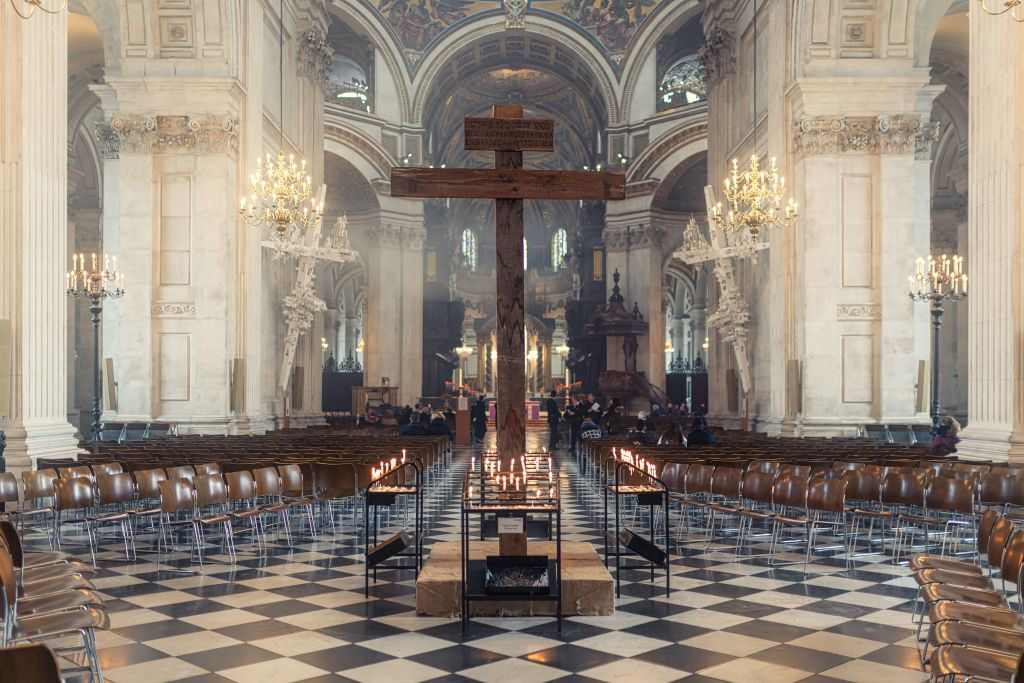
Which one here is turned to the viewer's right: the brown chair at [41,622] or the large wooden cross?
the brown chair

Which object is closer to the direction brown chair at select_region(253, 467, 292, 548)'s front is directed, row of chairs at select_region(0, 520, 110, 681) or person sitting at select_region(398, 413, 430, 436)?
the person sitting

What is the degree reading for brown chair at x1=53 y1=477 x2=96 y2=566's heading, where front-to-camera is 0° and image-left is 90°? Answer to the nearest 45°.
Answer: approximately 180°

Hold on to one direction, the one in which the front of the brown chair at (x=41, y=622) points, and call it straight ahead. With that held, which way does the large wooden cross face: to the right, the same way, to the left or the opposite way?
to the right

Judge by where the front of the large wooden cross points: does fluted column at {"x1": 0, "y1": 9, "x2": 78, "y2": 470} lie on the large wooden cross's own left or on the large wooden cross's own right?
on the large wooden cross's own right

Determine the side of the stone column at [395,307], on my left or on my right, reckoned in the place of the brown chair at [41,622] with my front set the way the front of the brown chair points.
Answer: on my left

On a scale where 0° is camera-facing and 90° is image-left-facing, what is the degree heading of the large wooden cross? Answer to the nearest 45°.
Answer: approximately 0°

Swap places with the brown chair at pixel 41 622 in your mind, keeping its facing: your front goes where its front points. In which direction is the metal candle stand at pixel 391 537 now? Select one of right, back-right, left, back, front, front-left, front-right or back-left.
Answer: front-left

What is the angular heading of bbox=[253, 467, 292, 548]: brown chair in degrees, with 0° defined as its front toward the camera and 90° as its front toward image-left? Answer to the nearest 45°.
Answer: approximately 225°

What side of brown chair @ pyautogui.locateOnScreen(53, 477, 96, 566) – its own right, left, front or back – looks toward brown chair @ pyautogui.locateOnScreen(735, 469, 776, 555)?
right

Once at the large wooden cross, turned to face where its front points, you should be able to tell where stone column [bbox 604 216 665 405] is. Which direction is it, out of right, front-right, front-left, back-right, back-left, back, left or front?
back

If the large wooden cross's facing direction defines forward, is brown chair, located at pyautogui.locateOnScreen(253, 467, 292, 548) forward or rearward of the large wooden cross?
rearward
